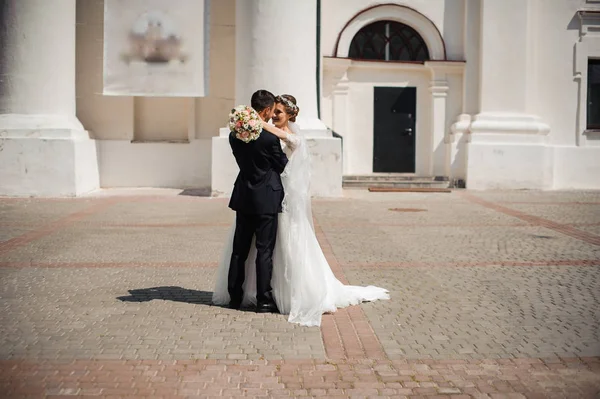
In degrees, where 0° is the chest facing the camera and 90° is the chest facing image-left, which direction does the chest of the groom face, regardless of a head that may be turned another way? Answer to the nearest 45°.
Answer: approximately 225°

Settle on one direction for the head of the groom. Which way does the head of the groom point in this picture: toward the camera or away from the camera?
away from the camera

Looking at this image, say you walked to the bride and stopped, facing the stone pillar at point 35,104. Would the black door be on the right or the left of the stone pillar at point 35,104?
right

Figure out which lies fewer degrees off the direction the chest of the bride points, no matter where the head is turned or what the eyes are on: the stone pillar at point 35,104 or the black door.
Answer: the stone pillar

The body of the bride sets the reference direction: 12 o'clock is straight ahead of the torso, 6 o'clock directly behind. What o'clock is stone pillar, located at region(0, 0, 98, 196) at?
The stone pillar is roughly at 2 o'clock from the bride.

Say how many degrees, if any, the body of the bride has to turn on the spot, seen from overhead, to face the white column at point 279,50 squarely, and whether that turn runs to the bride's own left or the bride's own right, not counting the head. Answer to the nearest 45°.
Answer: approximately 90° to the bride's own right

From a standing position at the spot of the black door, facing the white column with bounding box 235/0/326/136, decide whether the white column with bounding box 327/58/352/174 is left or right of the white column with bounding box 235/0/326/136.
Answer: right

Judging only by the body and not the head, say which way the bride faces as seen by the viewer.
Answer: to the viewer's left

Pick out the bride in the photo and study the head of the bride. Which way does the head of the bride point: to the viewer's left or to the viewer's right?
to the viewer's left
